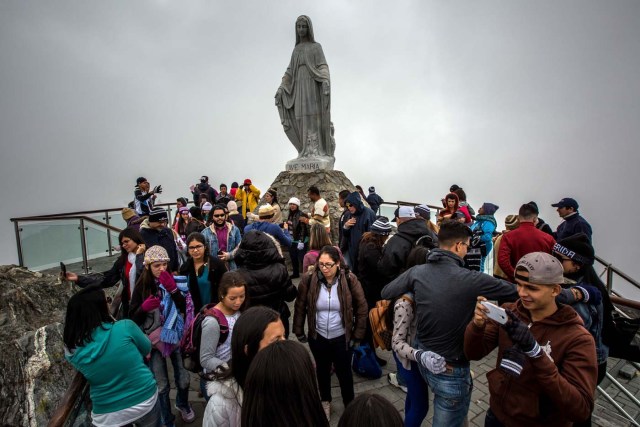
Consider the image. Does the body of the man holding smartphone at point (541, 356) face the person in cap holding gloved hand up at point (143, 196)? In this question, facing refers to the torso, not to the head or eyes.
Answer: no

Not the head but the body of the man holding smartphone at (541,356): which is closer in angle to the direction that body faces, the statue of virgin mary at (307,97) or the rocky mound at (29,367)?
the rocky mound

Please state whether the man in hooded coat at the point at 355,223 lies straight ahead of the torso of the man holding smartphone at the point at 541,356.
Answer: no

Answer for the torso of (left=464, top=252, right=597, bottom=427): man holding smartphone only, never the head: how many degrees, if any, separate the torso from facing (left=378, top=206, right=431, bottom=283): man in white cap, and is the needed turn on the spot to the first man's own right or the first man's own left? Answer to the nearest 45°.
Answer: approximately 90° to the first man's own right

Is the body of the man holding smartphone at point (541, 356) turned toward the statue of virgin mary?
no

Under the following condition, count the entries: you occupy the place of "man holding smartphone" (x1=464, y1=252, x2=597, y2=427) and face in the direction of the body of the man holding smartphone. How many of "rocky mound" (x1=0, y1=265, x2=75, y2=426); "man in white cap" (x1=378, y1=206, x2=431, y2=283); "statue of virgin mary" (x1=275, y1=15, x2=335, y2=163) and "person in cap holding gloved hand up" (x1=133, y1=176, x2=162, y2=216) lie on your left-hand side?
0

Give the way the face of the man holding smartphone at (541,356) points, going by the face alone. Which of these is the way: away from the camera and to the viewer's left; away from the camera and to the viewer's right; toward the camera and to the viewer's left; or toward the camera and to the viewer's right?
toward the camera and to the viewer's left

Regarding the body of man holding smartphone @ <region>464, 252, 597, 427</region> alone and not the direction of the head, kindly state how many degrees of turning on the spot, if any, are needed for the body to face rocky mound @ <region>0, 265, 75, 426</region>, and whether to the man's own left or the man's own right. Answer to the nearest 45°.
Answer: approximately 45° to the man's own right

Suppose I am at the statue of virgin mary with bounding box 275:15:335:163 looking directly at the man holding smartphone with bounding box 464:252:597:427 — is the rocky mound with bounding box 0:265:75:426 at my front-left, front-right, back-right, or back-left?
front-right

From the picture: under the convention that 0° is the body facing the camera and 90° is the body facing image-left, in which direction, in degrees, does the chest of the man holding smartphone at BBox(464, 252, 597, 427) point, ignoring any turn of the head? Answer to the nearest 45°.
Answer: approximately 45°

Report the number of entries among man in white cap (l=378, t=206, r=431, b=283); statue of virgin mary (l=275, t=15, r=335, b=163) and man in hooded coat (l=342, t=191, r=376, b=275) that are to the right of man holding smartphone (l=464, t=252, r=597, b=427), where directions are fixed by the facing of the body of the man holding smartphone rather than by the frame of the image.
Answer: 3
